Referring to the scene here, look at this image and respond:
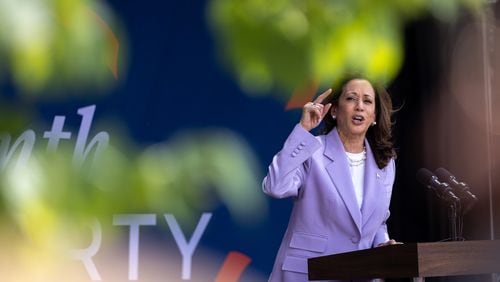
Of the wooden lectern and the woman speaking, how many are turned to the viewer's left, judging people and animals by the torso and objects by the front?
0

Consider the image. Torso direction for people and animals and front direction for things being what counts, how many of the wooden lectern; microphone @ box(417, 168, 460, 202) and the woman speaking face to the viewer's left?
1

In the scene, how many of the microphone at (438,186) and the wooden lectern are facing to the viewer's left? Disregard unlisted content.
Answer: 1

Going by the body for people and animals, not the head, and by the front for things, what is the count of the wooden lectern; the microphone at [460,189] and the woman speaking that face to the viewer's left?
1

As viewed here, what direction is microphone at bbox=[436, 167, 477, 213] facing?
to the viewer's left

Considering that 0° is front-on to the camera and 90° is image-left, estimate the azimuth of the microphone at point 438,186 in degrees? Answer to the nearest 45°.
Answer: approximately 90°

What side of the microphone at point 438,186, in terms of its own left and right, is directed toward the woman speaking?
front
